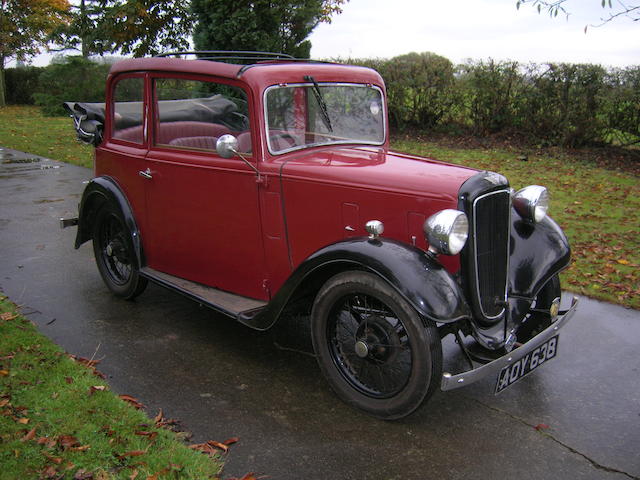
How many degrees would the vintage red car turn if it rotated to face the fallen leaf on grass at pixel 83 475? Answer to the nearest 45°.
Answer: approximately 90° to its right

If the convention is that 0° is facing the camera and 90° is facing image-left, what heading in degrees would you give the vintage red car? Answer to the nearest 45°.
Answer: approximately 315°

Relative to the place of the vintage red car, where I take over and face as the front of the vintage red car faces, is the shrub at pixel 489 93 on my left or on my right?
on my left

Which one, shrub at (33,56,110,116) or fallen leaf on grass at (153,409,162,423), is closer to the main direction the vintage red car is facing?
the fallen leaf on grass

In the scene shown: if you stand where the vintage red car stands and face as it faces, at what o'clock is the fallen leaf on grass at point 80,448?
The fallen leaf on grass is roughly at 3 o'clock from the vintage red car.

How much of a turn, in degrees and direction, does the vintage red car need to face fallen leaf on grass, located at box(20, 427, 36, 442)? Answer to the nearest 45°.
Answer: approximately 90° to its right

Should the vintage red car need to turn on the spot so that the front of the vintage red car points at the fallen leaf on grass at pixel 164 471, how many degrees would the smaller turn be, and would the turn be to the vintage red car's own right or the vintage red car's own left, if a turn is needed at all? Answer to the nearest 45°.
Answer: approximately 90° to the vintage red car's own right

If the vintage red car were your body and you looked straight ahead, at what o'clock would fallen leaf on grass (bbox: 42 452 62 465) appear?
The fallen leaf on grass is roughly at 3 o'clock from the vintage red car.

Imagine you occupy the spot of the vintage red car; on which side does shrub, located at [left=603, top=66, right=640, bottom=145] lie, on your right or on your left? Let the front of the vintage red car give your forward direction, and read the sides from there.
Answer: on your left

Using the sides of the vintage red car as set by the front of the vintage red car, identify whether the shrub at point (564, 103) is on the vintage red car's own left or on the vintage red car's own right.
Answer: on the vintage red car's own left

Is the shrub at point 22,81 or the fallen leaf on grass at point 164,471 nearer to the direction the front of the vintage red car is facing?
the fallen leaf on grass

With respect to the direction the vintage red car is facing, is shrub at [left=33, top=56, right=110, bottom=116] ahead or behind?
behind

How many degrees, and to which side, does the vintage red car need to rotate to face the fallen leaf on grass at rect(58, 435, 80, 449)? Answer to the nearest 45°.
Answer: approximately 90° to its right

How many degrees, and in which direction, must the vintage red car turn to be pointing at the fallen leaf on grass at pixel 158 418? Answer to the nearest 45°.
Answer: approximately 90° to its right
